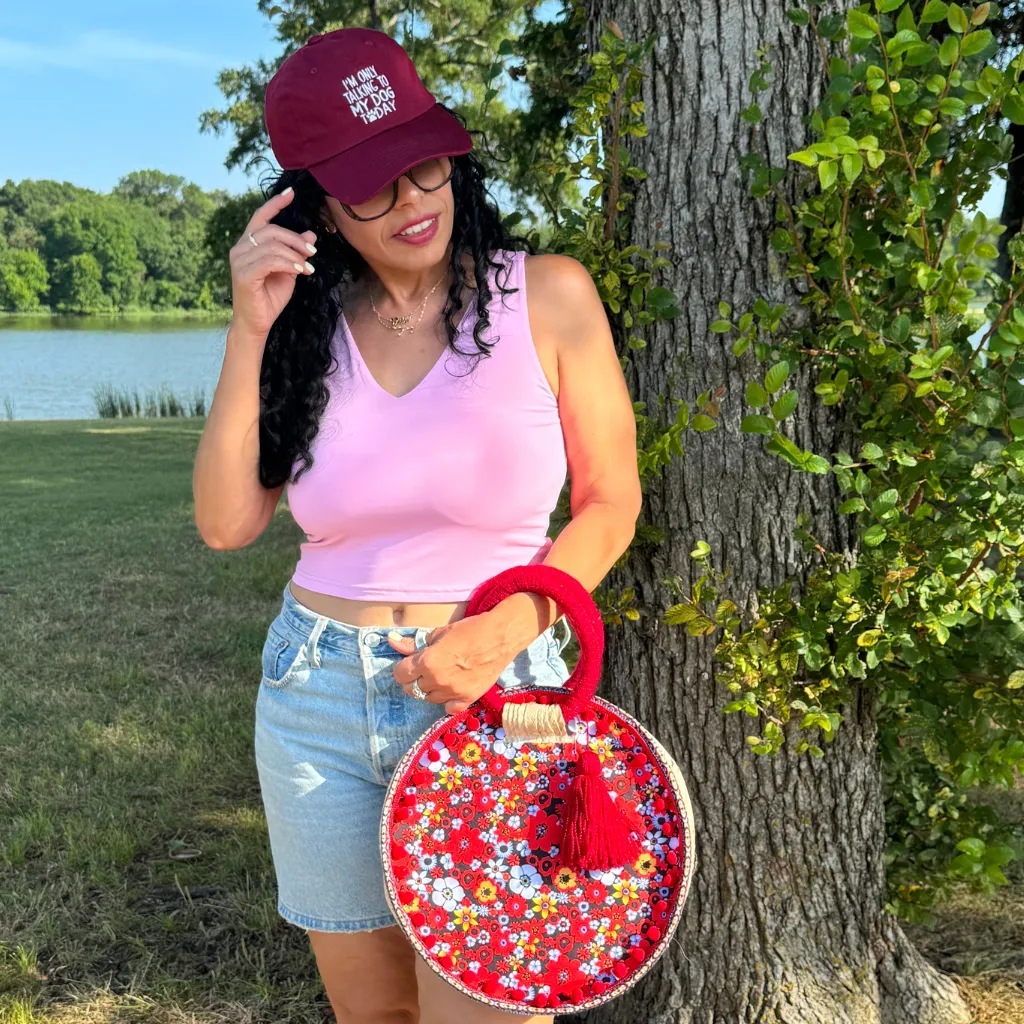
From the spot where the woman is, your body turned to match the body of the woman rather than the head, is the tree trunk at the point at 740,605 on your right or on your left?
on your left

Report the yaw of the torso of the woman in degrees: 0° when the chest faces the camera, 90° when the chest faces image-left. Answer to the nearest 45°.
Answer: approximately 0°
